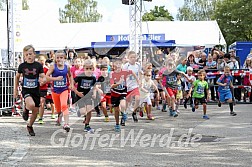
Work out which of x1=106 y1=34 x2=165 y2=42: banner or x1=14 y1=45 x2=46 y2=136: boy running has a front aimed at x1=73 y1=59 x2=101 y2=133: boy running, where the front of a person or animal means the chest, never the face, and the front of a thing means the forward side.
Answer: the banner

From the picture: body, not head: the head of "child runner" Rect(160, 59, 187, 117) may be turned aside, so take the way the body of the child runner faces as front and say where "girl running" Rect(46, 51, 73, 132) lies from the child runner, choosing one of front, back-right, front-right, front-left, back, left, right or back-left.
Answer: front-right

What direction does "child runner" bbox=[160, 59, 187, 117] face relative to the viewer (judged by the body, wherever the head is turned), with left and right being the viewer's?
facing the viewer

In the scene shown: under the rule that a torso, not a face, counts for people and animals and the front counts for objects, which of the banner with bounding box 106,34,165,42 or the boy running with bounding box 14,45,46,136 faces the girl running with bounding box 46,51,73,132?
the banner

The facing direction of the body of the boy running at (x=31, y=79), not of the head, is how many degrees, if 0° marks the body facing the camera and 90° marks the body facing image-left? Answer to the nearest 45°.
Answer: approximately 0°

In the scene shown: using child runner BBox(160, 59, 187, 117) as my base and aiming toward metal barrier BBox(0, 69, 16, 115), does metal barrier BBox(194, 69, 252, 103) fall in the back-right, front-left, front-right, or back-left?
back-right

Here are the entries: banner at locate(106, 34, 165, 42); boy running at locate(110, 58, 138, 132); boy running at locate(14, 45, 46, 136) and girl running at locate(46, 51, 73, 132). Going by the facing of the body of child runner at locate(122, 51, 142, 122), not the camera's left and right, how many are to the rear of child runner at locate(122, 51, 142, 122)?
1

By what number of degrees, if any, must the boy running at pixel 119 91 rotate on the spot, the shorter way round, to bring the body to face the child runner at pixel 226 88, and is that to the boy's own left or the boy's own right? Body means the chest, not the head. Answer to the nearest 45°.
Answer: approximately 135° to the boy's own left

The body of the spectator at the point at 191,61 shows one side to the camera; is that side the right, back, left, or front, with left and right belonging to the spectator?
front

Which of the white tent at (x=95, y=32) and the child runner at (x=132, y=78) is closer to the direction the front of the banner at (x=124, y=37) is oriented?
the child runner

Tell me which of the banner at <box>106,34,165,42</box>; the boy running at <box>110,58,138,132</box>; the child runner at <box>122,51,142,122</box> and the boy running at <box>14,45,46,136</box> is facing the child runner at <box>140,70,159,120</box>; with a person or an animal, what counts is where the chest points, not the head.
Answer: the banner

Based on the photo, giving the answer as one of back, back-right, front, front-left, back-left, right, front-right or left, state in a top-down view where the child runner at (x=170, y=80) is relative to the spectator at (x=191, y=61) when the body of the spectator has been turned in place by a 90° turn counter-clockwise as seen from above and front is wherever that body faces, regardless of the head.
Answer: right

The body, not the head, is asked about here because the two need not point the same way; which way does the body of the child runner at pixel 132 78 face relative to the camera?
toward the camera
